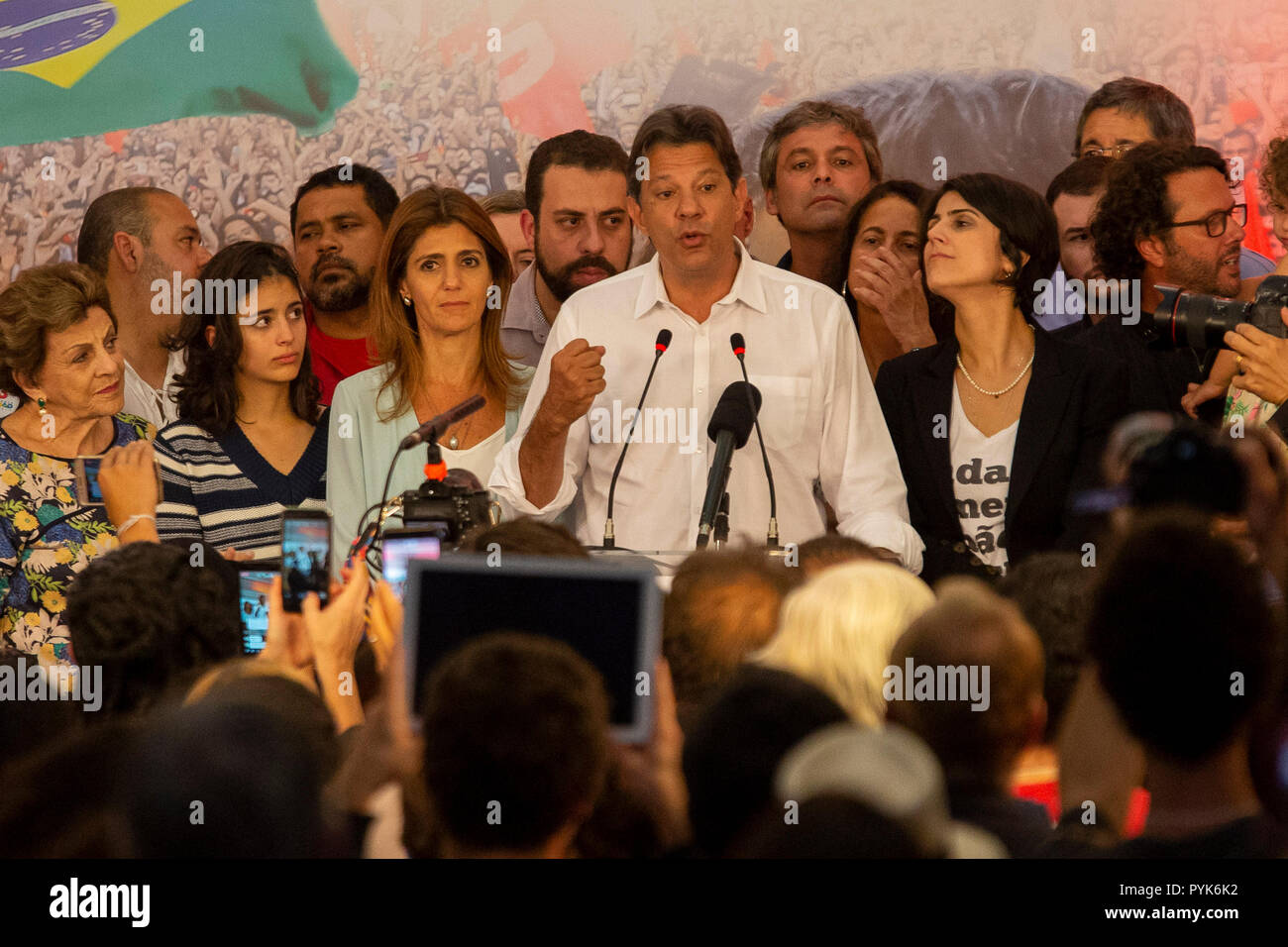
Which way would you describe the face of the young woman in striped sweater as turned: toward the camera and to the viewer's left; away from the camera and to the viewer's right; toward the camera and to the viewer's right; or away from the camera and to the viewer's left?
toward the camera and to the viewer's right

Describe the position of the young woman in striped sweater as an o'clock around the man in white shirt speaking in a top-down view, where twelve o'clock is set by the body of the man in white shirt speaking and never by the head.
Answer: The young woman in striped sweater is roughly at 3 o'clock from the man in white shirt speaking.

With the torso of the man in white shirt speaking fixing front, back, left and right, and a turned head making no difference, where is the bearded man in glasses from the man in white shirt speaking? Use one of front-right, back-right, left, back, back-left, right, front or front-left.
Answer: left

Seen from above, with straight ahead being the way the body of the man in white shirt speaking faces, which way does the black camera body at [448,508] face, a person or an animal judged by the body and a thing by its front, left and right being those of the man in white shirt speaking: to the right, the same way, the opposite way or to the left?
the opposite way

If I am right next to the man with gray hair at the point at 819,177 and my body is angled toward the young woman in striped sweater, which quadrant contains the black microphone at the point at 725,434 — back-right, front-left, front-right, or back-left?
front-left

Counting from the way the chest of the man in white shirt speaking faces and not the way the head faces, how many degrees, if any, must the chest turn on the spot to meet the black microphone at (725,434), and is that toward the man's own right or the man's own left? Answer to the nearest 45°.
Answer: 0° — they already face it

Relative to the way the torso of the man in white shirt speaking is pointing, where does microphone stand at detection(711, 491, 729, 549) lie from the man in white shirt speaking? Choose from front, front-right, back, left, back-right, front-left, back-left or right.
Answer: front

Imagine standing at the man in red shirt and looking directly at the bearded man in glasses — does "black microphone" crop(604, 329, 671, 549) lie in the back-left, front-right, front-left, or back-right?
front-right

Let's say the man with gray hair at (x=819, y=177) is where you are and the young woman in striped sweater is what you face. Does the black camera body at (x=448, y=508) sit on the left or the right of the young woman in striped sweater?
left

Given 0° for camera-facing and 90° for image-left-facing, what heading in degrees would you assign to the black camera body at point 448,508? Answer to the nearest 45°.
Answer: approximately 180°

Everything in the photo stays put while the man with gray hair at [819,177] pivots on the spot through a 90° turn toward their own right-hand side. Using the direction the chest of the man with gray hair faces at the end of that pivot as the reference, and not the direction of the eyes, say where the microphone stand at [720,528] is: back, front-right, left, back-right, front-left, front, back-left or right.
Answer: left

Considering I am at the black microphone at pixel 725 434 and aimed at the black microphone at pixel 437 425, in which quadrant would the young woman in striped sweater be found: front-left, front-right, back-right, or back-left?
front-right

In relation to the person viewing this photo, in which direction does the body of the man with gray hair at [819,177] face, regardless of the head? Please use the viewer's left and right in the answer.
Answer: facing the viewer
